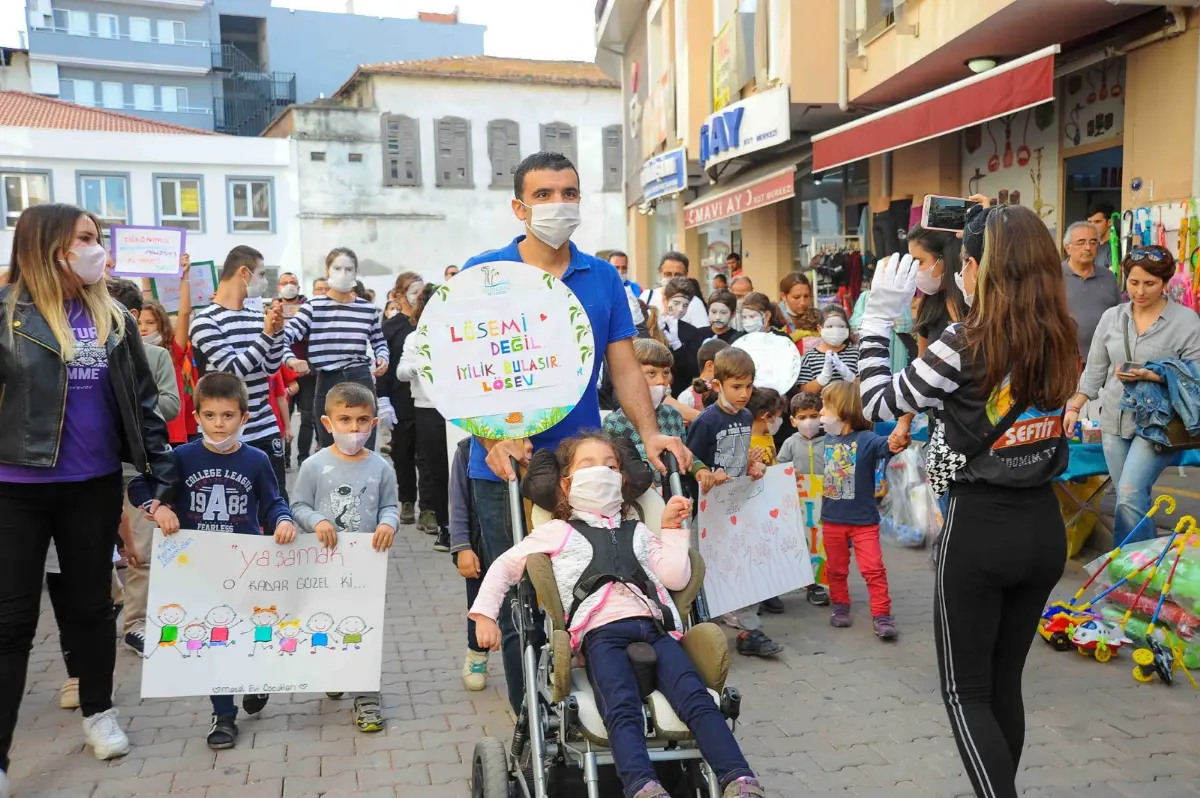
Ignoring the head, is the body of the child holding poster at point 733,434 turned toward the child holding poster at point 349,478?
no

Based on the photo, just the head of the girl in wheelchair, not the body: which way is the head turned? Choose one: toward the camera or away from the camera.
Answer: toward the camera

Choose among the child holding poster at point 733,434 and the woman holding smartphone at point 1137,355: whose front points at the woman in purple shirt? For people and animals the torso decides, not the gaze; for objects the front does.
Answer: the woman holding smartphone

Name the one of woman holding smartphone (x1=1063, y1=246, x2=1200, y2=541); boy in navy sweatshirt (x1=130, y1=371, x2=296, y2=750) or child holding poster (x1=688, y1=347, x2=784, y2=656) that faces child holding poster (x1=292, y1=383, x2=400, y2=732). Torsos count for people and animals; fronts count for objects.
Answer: the woman holding smartphone

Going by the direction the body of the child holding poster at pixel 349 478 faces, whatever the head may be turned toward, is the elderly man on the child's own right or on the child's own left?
on the child's own left

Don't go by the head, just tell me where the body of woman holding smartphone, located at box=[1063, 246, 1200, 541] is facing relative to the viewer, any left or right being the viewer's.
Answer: facing the viewer and to the left of the viewer

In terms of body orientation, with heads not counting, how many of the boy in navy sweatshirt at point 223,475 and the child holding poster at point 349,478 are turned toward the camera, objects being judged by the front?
2

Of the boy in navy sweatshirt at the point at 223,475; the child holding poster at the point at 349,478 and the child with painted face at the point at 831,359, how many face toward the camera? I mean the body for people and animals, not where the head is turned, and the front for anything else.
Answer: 3

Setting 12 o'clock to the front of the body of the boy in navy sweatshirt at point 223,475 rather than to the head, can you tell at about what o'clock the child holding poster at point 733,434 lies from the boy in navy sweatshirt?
The child holding poster is roughly at 9 o'clock from the boy in navy sweatshirt.

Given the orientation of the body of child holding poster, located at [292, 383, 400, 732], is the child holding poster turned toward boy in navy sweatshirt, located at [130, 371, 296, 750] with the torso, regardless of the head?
no

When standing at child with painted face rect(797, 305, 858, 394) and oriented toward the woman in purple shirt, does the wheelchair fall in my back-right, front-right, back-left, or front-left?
front-left

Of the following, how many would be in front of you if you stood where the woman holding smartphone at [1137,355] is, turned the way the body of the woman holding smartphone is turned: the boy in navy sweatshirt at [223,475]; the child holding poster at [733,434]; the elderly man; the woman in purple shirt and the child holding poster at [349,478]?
4

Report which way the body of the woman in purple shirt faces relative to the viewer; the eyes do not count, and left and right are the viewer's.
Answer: facing the viewer and to the right of the viewer

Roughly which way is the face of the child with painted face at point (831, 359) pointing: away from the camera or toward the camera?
toward the camera

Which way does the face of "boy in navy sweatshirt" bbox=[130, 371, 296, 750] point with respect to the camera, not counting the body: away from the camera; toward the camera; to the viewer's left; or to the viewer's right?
toward the camera

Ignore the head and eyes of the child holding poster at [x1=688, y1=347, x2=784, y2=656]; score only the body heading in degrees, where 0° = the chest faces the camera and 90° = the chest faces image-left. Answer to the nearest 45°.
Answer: approximately 315°

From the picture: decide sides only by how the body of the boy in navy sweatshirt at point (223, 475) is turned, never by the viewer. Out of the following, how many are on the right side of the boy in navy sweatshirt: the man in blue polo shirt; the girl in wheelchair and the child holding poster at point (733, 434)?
0

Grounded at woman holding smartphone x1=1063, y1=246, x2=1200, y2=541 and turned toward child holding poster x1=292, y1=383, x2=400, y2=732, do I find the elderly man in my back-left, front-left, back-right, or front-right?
back-right

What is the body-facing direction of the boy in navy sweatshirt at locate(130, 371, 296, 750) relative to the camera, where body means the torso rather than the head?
toward the camera

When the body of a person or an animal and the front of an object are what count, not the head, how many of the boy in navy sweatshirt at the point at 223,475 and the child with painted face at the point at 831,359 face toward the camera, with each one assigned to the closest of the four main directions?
2
